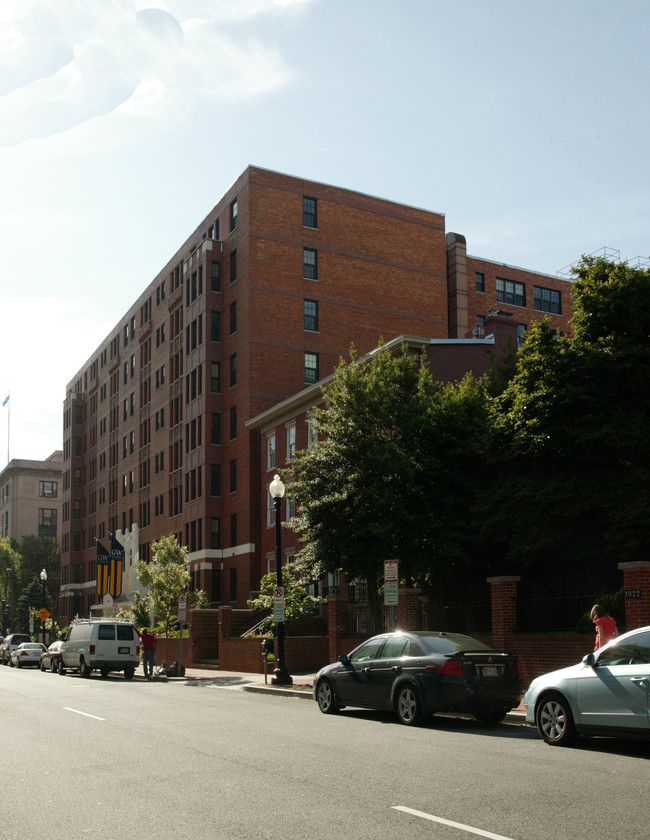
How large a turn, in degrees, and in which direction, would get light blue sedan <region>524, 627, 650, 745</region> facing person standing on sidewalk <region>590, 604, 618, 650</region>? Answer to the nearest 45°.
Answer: approximately 45° to its right

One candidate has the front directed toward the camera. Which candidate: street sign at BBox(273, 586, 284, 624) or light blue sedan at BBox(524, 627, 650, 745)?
the street sign

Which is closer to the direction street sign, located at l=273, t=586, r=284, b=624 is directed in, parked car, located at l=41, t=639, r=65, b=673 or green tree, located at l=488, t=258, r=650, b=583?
the green tree

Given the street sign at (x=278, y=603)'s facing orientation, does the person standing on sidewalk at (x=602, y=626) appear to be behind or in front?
in front

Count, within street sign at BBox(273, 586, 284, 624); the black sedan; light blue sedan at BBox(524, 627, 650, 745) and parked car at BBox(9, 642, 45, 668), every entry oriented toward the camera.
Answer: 1

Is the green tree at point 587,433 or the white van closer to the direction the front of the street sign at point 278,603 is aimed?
the green tree

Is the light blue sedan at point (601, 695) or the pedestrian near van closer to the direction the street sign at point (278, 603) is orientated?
the light blue sedan

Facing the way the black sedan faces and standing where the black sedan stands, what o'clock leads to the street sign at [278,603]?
The street sign is roughly at 1 o'clock from the black sedan.

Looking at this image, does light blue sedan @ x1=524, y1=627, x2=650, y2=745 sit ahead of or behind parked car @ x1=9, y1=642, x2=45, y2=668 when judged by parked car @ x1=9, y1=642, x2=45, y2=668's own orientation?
behind

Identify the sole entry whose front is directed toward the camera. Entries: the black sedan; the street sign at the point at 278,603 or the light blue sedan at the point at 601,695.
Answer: the street sign

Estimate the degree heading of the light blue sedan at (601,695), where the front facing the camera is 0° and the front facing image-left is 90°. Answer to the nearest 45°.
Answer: approximately 135°

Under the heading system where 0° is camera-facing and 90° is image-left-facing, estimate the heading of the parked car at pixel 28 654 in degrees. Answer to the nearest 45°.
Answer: approximately 135°

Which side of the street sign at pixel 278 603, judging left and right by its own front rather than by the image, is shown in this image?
front

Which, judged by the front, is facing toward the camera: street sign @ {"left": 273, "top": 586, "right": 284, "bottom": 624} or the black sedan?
the street sign

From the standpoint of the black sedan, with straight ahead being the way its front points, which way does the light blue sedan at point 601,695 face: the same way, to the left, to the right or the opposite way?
the same way

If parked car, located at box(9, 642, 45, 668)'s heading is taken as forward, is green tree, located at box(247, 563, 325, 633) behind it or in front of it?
behind
